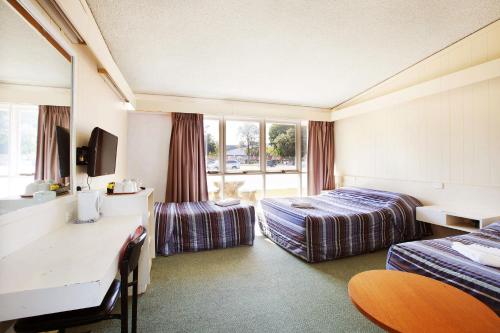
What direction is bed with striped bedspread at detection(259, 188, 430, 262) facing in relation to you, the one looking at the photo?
facing the viewer and to the left of the viewer

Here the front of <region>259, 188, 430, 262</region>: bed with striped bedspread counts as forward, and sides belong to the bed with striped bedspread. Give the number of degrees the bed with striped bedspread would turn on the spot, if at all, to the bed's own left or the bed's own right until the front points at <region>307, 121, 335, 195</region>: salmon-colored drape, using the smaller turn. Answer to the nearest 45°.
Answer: approximately 135° to the bed's own right

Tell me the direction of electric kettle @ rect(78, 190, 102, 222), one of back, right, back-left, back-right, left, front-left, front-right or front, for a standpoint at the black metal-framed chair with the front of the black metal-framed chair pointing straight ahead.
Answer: right

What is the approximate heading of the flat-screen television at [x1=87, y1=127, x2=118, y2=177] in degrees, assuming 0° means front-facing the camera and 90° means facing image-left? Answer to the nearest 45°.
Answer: approximately 315°

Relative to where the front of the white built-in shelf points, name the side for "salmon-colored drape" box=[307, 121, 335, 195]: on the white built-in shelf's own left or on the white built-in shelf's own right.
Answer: on the white built-in shelf's own right

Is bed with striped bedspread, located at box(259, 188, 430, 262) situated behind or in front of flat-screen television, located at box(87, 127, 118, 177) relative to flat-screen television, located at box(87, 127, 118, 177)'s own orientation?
in front

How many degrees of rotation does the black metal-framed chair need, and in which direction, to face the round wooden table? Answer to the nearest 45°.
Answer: approximately 135° to its left

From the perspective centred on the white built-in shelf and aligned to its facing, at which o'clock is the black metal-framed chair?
The black metal-framed chair is roughly at 11 o'clock from the white built-in shelf.

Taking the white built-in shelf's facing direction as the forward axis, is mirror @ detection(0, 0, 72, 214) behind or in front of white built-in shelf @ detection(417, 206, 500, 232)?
in front

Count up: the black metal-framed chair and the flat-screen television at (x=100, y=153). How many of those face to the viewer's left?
1

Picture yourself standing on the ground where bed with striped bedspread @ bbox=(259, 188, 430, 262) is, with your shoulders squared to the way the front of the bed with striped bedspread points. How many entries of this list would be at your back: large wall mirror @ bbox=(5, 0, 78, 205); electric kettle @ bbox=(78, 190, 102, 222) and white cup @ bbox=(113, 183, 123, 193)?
0

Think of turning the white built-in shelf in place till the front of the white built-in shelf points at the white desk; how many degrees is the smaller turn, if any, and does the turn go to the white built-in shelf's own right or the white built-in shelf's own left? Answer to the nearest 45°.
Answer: approximately 45° to the white built-in shelf's own left

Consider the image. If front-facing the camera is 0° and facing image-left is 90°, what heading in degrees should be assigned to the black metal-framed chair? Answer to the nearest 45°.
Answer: approximately 90°
